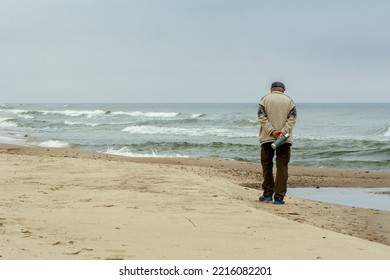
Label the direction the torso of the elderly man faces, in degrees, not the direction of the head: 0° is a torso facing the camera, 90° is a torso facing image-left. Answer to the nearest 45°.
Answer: approximately 180°
